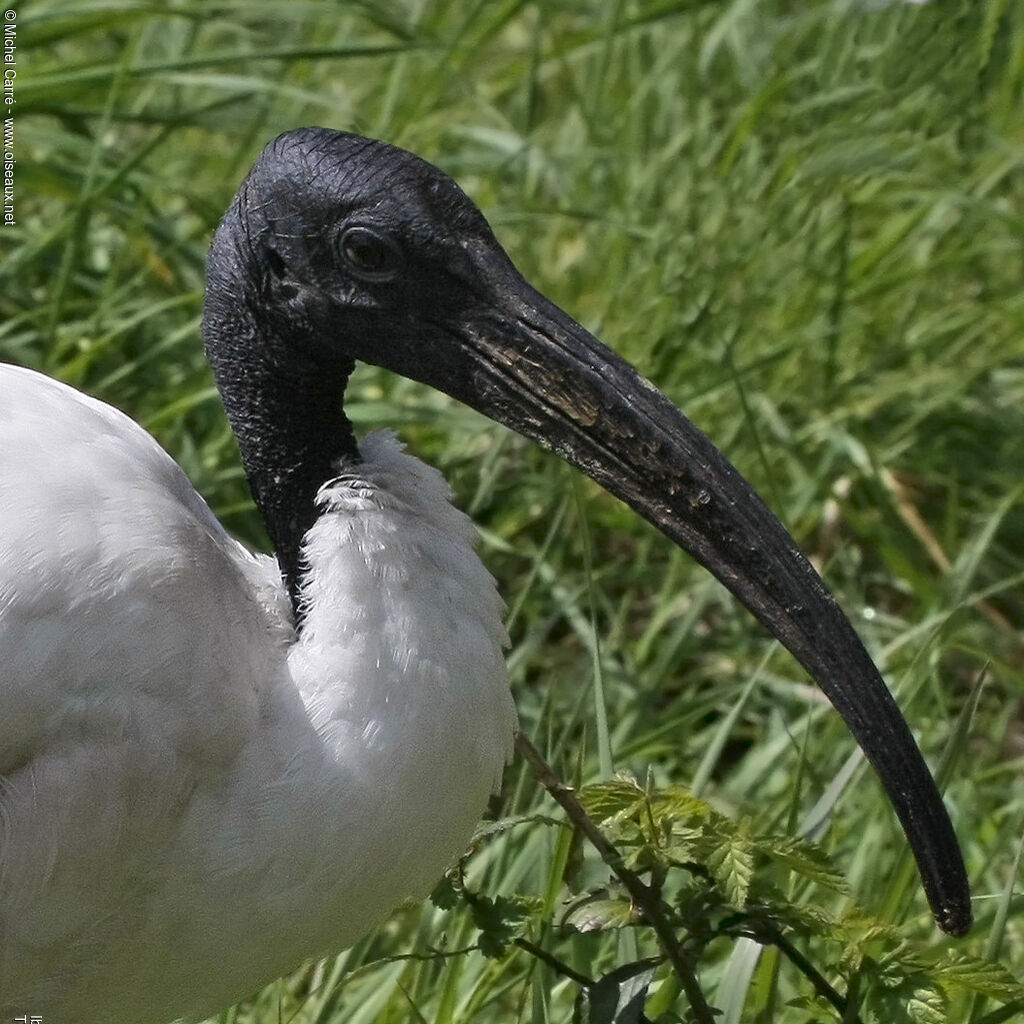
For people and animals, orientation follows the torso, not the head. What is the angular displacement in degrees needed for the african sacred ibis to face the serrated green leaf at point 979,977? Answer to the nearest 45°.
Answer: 0° — it already faces it

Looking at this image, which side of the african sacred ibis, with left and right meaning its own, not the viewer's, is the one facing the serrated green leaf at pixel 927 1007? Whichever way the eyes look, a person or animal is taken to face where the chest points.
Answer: front

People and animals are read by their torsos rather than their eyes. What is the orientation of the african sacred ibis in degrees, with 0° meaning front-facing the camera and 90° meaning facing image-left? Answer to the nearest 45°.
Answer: approximately 270°
